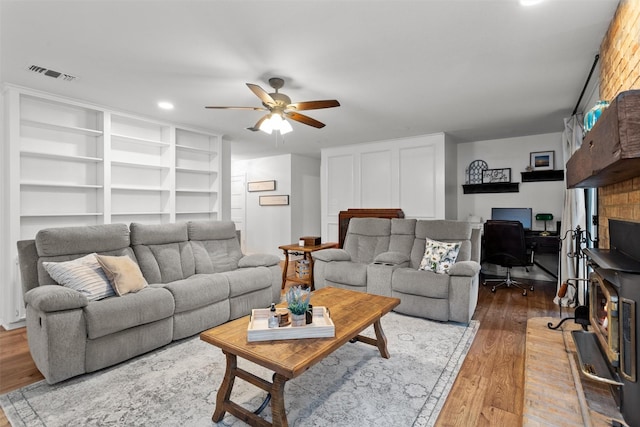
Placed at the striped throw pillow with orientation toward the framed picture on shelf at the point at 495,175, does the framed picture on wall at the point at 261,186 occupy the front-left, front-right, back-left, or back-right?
front-left

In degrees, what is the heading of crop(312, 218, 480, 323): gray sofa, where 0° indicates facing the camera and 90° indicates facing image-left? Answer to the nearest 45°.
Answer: approximately 45°

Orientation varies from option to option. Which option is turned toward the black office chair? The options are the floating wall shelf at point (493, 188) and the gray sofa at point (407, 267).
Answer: the floating wall shelf

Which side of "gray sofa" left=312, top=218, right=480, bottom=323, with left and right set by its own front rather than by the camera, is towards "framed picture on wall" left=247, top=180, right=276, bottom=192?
right

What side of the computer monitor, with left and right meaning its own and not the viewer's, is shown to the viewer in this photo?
front

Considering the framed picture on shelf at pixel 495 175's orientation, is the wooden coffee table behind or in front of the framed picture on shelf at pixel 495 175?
in front

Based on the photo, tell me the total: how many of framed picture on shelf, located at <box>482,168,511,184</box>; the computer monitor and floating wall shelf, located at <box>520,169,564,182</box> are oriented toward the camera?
3

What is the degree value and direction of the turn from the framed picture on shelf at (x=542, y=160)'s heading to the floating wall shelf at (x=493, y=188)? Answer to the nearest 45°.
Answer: approximately 90° to its right

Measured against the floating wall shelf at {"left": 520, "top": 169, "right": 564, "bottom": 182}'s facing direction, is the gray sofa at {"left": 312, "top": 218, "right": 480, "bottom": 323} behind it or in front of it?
in front

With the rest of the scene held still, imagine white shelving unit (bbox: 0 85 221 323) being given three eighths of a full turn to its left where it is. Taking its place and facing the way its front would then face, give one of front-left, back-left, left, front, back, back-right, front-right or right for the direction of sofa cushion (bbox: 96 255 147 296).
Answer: back

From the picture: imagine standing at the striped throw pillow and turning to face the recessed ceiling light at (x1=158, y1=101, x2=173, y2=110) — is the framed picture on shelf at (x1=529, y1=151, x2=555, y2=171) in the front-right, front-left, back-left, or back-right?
front-right

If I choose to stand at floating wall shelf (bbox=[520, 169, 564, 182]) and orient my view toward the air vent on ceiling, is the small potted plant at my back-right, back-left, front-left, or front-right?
front-left

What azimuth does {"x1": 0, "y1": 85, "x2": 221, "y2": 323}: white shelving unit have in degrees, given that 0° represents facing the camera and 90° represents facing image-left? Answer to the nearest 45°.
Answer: approximately 315°

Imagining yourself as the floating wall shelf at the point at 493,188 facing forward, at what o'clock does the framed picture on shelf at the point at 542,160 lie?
The framed picture on shelf is roughly at 9 o'clock from the floating wall shelf.
